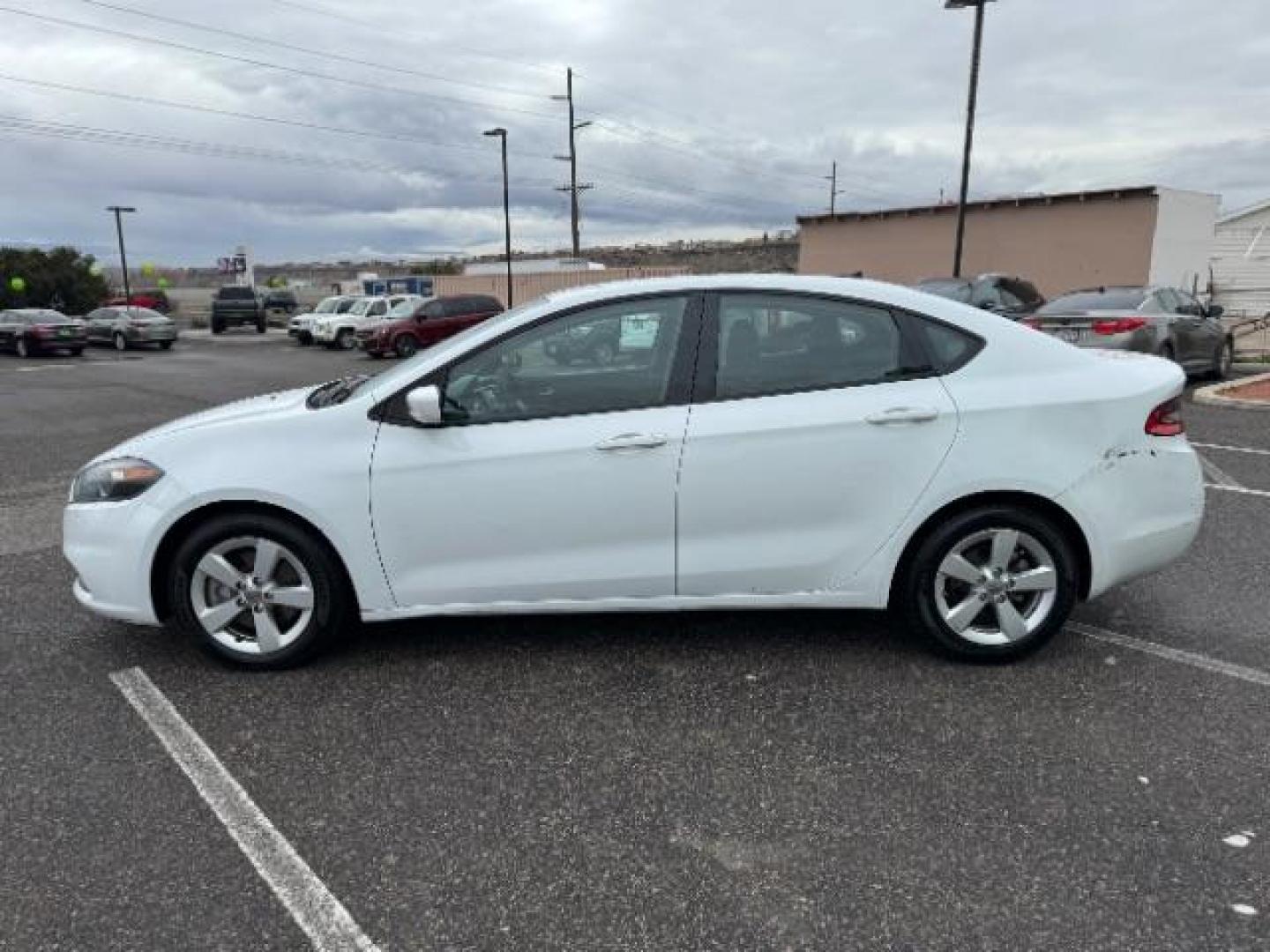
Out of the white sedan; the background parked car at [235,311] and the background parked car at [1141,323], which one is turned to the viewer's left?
the white sedan

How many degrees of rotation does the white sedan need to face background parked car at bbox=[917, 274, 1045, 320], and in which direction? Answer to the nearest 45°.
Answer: approximately 135° to its right

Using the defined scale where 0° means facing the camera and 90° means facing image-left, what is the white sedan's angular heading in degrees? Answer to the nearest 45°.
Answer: approximately 90°

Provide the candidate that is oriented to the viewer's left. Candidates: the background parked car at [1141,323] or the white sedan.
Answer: the white sedan

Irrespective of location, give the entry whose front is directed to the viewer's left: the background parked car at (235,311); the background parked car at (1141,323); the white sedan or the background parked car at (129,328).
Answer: the white sedan

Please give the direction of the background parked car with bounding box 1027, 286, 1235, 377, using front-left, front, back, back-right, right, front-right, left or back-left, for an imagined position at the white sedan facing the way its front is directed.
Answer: back-right

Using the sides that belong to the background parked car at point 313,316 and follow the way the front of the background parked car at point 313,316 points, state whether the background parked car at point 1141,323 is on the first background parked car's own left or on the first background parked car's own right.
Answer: on the first background parked car's own left

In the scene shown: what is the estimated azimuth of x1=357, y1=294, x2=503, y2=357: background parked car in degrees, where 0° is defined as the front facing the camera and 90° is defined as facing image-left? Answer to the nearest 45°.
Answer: approximately 45°

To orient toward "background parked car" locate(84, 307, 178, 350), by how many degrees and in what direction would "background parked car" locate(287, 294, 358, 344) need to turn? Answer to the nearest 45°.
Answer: approximately 45° to its right

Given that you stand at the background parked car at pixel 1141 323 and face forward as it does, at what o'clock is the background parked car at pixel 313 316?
the background parked car at pixel 313 316 is roughly at 8 o'clock from the background parked car at pixel 1141 323.
